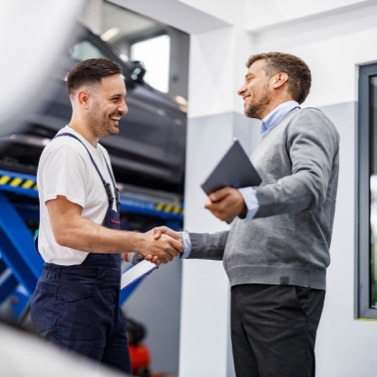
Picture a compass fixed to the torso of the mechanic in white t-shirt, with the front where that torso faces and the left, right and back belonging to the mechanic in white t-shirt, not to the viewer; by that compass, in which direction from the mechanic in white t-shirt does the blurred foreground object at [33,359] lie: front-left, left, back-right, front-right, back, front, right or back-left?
right

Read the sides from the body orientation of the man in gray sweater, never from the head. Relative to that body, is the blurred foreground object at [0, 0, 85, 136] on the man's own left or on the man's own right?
on the man's own left

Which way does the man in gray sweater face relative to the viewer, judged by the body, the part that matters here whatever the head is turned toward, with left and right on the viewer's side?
facing to the left of the viewer

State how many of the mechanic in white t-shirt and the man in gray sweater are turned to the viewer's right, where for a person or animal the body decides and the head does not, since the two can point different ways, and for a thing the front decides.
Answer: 1

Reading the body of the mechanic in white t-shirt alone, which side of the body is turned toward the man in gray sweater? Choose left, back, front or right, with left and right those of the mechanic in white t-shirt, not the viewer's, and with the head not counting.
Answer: front

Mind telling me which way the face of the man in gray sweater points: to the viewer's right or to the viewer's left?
to the viewer's left

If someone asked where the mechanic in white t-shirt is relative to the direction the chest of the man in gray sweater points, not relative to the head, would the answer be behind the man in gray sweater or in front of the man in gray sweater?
in front

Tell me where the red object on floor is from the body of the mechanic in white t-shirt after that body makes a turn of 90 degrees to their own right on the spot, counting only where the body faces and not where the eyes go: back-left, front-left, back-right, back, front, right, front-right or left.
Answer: back

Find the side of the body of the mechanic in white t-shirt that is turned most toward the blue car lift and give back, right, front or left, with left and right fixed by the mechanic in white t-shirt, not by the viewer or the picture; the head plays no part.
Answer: left

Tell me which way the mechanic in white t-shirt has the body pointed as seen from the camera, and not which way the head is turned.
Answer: to the viewer's right

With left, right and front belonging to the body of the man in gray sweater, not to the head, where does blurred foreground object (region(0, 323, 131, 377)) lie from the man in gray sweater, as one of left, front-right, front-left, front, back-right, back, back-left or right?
left

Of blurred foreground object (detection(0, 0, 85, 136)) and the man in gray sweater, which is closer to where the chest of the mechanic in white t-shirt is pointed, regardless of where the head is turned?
the man in gray sweater

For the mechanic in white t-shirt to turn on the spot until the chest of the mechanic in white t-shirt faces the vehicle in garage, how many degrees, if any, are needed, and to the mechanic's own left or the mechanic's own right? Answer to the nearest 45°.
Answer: approximately 90° to the mechanic's own left

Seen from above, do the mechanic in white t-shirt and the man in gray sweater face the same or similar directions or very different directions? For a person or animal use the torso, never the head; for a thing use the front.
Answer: very different directions

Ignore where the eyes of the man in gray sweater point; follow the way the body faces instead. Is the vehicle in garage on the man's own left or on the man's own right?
on the man's own right
